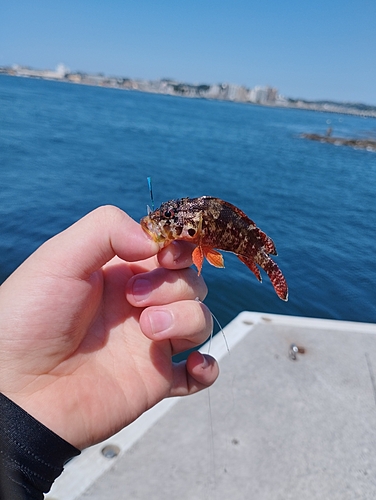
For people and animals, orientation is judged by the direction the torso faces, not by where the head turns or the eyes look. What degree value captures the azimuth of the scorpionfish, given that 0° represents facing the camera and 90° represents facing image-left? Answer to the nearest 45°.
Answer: approximately 90°
